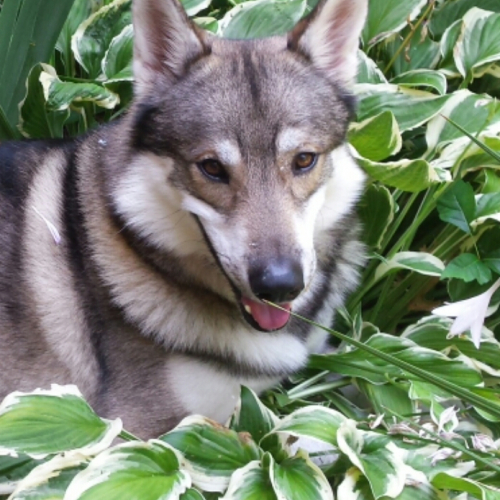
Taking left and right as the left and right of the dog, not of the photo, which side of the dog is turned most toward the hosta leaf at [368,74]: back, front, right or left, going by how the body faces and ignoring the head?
left

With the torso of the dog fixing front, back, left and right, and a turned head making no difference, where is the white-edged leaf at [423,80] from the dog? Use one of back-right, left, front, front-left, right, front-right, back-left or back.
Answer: left

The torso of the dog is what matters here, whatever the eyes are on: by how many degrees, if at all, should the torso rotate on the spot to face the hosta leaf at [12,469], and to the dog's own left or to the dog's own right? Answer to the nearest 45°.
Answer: approximately 90° to the dog's own right

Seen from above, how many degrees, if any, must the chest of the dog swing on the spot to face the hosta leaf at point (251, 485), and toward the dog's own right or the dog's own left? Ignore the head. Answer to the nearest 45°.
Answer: approximately 45° to the dog's own right

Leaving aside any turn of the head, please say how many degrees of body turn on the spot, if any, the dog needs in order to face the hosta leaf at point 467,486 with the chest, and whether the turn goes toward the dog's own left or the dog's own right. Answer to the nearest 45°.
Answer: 0° — it already faces it

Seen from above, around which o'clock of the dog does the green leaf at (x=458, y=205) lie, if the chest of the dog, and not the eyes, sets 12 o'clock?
The green leaf is roughly at 10 o'clock from the dog.

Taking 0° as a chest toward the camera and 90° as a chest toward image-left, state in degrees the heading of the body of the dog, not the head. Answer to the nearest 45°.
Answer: approximately 315°

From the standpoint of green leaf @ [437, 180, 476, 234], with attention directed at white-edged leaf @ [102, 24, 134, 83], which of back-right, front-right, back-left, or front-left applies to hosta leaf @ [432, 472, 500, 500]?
back-left

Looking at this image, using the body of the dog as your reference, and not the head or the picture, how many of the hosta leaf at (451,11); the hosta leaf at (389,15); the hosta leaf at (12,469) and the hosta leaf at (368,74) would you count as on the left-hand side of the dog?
3

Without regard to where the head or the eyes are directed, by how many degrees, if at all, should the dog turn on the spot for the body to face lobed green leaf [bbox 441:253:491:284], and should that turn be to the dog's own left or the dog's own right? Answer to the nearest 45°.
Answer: approximately 45° to the dog's own left

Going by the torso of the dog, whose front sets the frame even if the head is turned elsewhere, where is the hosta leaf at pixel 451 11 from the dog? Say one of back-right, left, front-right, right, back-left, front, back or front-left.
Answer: left
